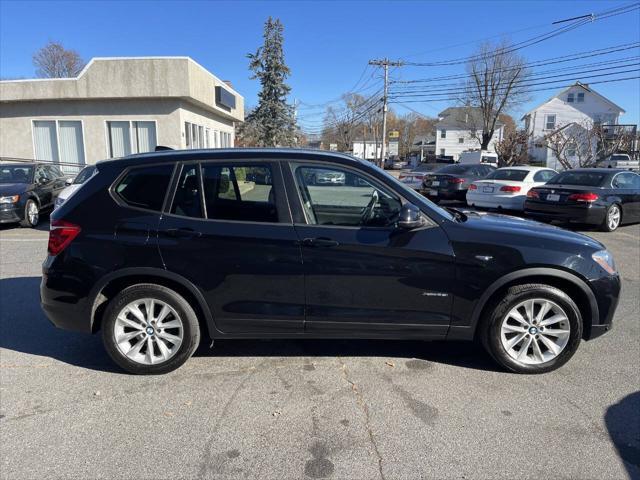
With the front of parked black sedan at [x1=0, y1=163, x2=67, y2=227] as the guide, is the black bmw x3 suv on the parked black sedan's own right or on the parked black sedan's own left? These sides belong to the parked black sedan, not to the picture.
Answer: on the parked black sedan's own left

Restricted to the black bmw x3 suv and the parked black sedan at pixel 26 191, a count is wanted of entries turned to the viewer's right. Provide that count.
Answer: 1

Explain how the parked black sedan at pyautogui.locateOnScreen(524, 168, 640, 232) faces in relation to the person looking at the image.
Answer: facing away from the viewer and to the right of the viewer

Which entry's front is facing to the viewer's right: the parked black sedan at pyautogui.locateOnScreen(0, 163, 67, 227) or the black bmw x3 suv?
the black bmw x3 suv

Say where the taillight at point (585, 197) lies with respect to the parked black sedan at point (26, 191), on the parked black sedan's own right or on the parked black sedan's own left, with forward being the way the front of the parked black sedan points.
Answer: on the parked black sedan's own left

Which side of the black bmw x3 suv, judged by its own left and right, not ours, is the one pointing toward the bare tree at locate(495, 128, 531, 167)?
left

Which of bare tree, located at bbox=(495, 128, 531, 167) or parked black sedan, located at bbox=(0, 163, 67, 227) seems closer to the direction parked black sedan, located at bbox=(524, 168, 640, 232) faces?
the bare tree

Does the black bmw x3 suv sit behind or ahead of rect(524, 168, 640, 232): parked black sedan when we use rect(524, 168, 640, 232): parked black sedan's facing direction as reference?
behind

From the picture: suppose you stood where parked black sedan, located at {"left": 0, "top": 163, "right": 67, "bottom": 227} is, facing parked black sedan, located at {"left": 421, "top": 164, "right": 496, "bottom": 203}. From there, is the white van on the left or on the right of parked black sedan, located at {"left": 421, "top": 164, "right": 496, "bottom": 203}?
left

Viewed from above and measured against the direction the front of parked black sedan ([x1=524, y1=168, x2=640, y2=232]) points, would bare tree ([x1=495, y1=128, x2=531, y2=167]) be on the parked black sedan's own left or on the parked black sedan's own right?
on the parked black sedan's own left

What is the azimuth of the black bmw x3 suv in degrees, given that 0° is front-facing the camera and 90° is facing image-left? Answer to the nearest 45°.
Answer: approximately 270°

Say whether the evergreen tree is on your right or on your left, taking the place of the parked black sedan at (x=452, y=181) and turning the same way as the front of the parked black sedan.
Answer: on your left
